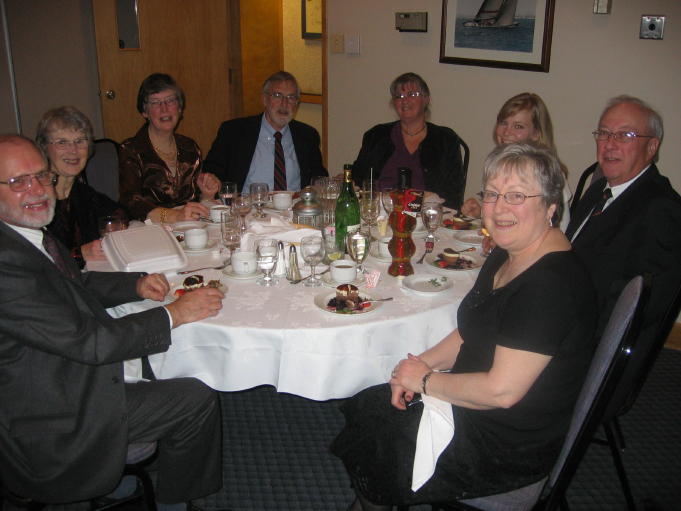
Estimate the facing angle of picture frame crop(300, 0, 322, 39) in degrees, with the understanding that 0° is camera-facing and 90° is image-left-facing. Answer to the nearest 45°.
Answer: approximately 0°

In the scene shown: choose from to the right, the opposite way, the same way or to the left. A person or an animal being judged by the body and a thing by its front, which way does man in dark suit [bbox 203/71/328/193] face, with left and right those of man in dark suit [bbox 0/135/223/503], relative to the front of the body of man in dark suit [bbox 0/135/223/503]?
to the right

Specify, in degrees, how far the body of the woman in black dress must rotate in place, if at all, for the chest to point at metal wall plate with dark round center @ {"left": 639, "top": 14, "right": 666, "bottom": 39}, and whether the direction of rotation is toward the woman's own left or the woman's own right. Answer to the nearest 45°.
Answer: approximately 135° to the woman's own right

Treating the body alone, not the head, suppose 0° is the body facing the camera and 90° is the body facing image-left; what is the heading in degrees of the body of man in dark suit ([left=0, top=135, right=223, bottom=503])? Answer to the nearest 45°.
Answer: approximately 270°

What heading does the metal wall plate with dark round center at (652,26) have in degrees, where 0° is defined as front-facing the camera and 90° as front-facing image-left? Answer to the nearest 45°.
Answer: approximately 0°

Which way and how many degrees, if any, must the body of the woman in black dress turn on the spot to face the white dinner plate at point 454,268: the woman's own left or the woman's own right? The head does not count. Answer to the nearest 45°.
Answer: approximately 135° to the woman's own right
